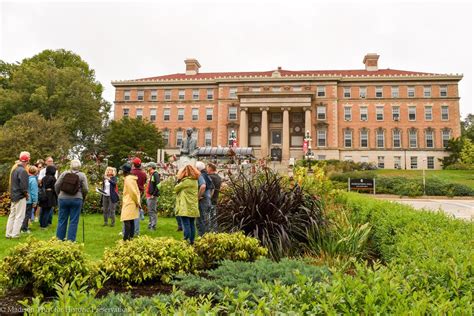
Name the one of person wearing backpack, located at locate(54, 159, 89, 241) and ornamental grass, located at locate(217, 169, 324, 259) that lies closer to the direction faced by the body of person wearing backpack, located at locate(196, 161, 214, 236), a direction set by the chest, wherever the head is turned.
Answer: the person wearing backpack

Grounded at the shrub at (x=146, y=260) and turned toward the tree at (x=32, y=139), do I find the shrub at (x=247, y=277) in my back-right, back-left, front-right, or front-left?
back-right

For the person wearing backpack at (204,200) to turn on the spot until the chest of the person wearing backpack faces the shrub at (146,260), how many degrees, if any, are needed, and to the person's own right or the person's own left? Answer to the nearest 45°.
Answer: approximately 90° to the person's own left
